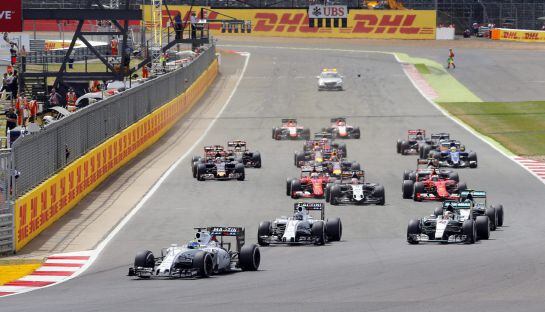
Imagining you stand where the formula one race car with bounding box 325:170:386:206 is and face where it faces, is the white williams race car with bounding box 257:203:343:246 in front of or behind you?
in front

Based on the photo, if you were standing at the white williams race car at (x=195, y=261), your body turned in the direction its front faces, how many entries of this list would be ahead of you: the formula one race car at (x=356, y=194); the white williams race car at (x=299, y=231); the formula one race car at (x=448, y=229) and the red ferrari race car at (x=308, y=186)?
0

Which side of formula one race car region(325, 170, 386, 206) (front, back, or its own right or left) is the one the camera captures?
front

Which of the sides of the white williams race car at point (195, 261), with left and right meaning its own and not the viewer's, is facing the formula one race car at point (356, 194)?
back

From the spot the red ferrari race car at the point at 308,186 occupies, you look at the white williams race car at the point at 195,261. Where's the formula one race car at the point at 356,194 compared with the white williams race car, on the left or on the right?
left

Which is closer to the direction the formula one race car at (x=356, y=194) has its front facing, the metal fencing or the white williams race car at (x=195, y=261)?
the white williams race car

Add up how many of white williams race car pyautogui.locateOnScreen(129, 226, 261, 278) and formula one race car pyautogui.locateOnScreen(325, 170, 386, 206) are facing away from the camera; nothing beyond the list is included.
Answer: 0

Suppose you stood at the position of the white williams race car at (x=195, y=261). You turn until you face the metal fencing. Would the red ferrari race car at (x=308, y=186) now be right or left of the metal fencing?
right

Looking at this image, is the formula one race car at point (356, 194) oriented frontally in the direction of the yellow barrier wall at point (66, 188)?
no

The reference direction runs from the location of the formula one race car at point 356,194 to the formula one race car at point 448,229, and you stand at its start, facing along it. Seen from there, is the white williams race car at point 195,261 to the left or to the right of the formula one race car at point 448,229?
right

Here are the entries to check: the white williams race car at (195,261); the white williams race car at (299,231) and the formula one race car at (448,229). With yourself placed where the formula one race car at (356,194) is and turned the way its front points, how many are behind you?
0

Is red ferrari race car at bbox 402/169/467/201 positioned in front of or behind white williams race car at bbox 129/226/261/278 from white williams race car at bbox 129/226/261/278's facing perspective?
behind

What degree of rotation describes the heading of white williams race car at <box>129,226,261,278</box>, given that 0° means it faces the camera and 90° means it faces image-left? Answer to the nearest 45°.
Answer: approximately 45°

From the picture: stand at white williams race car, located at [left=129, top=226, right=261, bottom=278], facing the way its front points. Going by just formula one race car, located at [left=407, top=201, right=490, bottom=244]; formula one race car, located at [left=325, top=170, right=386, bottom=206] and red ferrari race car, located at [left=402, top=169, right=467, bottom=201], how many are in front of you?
0

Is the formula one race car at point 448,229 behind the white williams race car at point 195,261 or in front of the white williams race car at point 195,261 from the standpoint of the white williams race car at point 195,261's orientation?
behind

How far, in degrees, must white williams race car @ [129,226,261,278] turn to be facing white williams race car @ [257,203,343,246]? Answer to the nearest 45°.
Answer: approximately 180°

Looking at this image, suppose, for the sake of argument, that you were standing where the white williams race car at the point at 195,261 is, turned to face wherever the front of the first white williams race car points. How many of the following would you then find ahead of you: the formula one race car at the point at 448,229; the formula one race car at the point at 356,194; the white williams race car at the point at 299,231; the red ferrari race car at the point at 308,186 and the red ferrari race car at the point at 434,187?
0

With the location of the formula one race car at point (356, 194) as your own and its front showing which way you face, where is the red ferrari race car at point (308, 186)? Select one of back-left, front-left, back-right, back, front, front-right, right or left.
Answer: back-right
